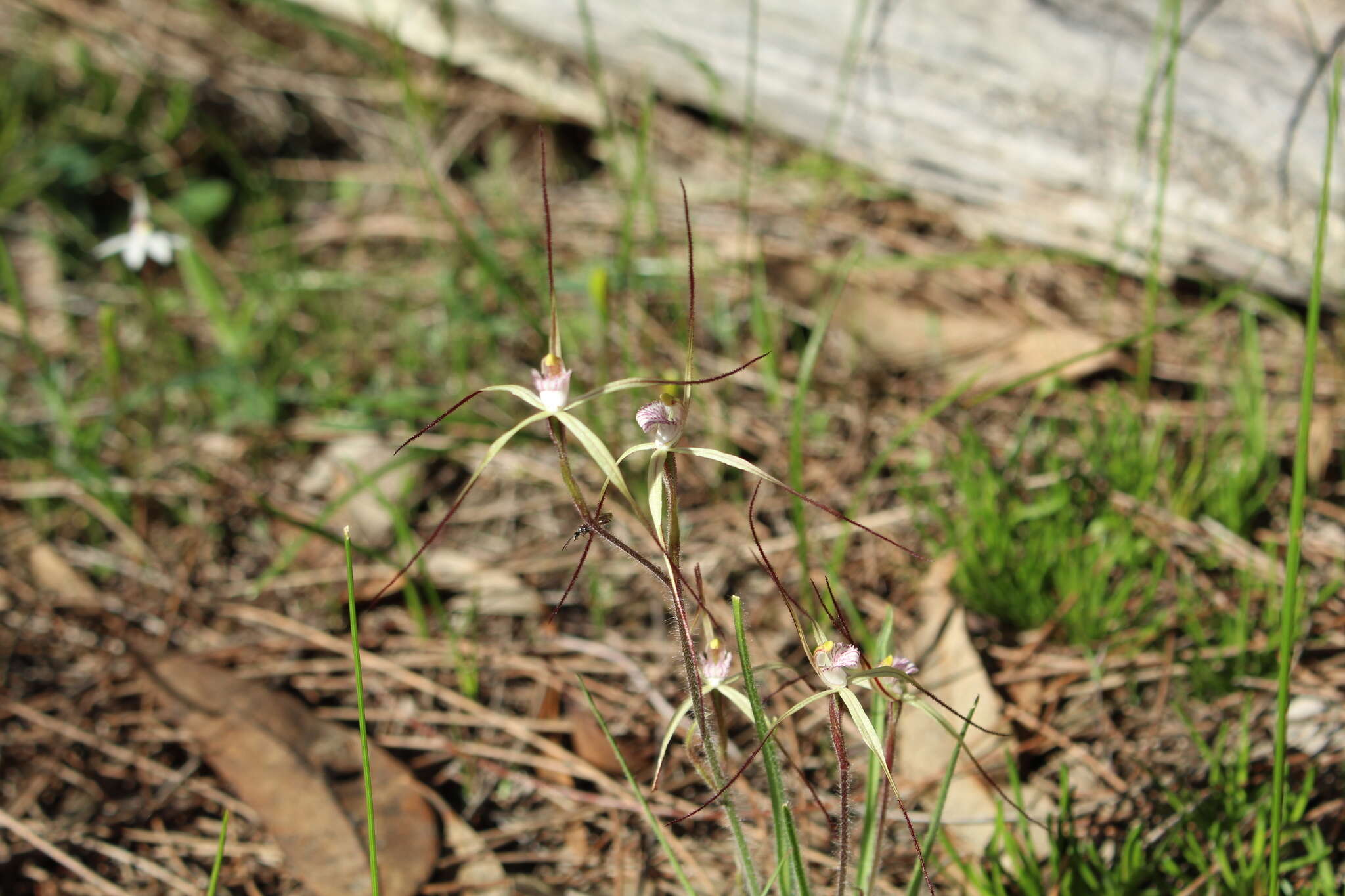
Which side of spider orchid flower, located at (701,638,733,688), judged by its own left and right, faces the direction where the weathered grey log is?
back

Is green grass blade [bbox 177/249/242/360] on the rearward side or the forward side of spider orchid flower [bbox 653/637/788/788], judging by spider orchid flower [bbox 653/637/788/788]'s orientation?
on the rearward side

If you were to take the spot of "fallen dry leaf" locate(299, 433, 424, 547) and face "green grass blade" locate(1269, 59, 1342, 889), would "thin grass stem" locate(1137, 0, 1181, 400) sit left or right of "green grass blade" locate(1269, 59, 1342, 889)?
left

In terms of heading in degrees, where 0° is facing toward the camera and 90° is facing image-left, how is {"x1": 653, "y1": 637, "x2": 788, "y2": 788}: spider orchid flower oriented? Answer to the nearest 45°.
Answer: approximately 0°

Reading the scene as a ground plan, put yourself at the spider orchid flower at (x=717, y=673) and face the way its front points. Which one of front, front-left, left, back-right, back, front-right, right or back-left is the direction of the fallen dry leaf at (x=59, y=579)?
back-right
